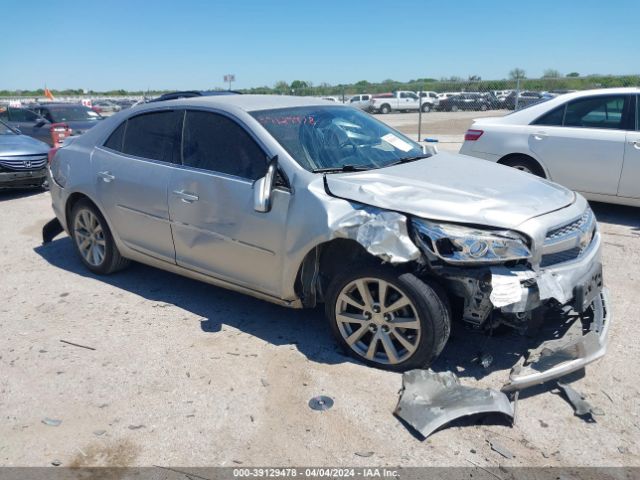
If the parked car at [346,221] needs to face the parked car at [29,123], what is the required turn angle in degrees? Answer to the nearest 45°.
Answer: approximately 180°

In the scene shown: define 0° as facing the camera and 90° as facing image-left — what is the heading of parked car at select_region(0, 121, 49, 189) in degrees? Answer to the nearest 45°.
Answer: approximately 315°

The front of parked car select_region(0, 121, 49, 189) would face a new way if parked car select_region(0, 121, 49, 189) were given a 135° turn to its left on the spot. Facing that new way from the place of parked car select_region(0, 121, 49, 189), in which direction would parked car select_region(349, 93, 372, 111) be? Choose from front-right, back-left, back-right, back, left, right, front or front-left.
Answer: front-right

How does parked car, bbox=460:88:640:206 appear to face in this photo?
to the viewer's right

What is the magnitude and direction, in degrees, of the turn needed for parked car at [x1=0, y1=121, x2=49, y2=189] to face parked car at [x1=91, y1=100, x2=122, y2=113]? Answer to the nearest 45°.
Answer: approximately 135° to its left

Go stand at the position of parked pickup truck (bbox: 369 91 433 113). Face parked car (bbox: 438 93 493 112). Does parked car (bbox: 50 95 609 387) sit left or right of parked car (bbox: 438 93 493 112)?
right

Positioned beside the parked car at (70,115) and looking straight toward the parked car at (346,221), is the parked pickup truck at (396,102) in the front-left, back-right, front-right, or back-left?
back-left

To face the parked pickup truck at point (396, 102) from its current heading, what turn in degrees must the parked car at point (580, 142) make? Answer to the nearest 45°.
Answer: approximately 90° to its left

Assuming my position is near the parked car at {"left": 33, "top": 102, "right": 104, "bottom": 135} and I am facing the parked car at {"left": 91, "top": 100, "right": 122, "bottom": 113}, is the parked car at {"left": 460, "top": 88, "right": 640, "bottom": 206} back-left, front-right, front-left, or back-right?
back-right

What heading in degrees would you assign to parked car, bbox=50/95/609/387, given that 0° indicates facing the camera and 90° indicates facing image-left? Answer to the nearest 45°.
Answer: approximately 315°
